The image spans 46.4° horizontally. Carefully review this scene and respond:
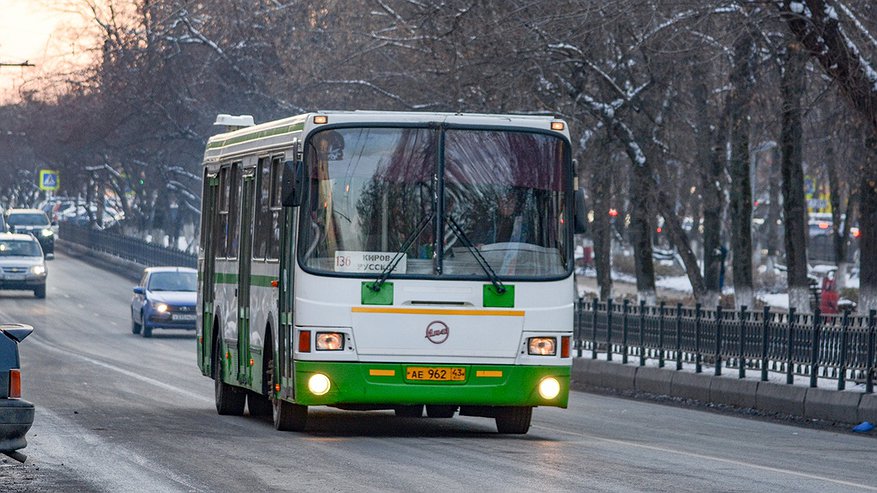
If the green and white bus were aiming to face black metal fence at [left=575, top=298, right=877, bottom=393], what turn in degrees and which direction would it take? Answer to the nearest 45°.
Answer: approximately 135° to its left

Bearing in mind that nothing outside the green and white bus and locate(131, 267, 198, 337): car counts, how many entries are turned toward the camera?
2

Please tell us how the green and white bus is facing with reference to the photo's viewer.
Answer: facing the viewer

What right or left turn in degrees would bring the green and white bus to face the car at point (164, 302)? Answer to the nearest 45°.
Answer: approximately 180°

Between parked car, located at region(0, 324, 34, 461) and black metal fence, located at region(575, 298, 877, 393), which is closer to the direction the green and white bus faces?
the parked car

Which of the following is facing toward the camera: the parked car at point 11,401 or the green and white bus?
the green and white bus

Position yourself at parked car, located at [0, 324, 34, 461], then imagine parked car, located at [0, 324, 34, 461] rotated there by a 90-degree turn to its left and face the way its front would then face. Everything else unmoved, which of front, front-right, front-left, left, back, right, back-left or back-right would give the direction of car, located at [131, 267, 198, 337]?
back

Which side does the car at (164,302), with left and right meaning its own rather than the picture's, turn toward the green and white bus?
front
